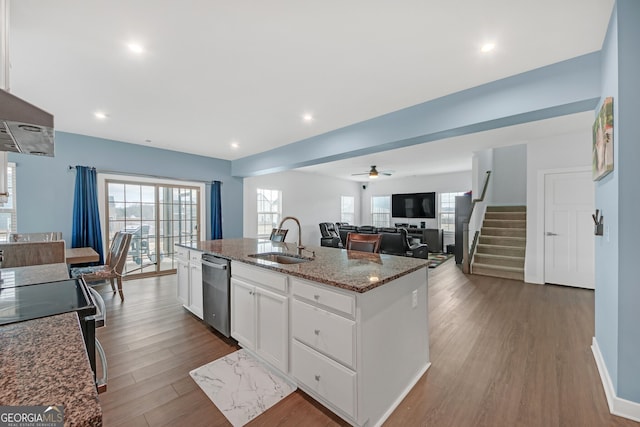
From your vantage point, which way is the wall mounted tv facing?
toward the camera

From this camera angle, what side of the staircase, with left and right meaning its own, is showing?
front

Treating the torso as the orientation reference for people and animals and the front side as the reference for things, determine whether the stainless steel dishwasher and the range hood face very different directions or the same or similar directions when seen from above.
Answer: very different directions

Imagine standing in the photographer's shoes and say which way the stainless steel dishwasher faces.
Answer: facing the viewer and to the left of the viewer

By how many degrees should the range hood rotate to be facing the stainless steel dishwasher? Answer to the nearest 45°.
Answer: approximately 45° to its left

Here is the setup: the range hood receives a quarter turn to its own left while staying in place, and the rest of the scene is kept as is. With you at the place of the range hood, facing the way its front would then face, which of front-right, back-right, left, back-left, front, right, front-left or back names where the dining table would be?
front

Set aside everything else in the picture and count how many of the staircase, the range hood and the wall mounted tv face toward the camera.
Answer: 2

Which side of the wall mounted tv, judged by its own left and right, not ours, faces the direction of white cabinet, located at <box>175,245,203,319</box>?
front

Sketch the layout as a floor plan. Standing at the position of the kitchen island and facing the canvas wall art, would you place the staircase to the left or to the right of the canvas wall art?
left

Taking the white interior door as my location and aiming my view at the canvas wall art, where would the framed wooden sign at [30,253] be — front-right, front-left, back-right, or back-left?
front-right

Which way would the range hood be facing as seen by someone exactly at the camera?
facing to the right of the viewer

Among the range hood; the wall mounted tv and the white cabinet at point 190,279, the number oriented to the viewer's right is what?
1

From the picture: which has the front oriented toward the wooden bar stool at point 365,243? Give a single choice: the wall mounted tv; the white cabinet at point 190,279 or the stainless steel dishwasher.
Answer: the wall mounted tv

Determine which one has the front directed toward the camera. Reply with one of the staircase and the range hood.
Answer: the staircase

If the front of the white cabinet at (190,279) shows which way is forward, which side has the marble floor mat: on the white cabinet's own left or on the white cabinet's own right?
on the white cabinet's own left

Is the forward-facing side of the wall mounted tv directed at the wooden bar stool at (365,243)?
yes
